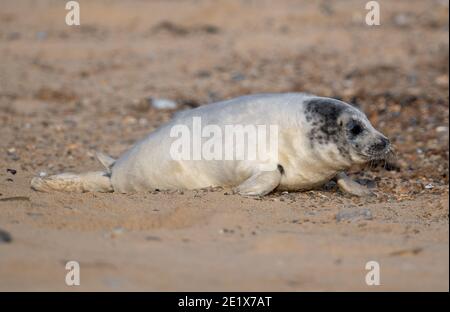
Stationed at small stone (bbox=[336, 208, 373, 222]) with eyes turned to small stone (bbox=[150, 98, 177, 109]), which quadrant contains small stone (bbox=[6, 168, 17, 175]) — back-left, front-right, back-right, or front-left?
front-left

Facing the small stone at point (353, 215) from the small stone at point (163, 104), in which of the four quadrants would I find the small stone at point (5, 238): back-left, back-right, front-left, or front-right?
front-right

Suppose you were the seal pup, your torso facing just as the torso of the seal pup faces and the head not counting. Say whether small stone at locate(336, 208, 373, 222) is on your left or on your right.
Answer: on your right

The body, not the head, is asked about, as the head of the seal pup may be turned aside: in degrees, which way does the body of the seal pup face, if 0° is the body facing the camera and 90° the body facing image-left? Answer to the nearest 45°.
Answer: approximately 270°

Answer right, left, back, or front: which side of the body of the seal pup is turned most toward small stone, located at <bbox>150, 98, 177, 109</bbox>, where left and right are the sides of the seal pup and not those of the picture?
left

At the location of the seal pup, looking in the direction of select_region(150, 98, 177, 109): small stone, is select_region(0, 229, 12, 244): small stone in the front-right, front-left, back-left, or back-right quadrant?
back-left

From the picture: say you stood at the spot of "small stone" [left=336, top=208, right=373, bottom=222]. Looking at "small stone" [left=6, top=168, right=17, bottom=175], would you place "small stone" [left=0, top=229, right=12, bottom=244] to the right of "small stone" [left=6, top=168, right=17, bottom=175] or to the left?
left

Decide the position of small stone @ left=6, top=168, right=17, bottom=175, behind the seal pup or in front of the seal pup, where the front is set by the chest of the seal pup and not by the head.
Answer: behind

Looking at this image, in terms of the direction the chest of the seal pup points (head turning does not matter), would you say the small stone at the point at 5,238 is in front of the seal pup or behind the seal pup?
behind

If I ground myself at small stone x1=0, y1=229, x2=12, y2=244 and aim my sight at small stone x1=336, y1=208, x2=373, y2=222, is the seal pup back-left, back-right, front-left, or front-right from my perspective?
front-left
